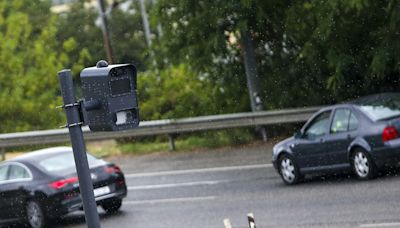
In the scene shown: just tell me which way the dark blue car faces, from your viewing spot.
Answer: facing away from the viewer and to the left of the viewer

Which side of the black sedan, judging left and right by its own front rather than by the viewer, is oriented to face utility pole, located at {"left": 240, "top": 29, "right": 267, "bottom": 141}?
right

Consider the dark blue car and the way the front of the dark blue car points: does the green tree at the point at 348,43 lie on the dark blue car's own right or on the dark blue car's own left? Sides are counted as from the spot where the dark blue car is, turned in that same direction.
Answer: on the dark blue car's own right

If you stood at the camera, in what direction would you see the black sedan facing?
facing away from the viewer and to the left of the viewer

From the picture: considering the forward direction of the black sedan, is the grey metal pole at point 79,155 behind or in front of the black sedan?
behind
